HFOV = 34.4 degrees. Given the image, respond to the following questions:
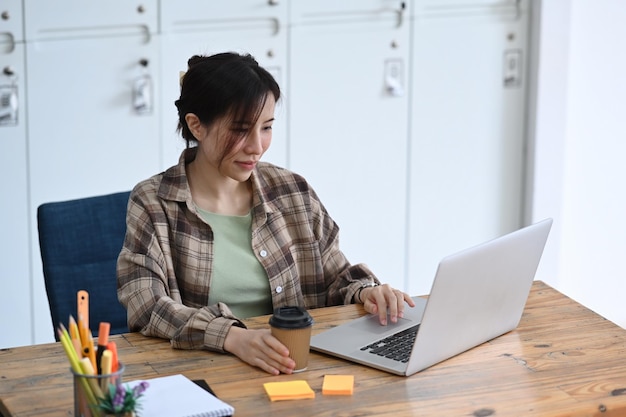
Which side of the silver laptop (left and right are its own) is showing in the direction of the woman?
front

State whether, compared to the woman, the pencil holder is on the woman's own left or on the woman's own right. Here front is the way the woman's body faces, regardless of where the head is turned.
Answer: on the woman's own right

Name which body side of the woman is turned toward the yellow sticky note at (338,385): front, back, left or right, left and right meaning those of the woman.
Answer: front

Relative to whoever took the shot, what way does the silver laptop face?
facing away from the viewer and to the left of the viewer

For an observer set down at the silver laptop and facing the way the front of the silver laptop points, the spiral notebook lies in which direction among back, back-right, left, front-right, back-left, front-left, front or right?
left

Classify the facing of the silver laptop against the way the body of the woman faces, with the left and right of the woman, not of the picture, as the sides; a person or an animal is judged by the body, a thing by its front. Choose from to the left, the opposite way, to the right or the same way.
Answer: the opposite way

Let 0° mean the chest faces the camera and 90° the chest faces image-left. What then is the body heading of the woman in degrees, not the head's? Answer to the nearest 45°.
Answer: approximately 315°
